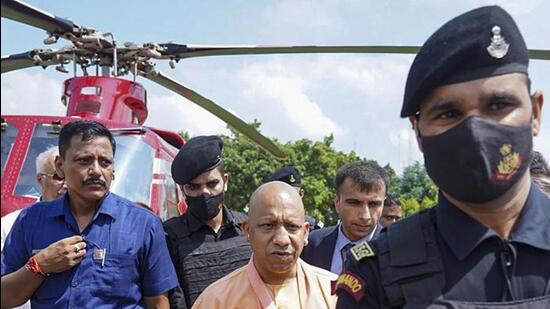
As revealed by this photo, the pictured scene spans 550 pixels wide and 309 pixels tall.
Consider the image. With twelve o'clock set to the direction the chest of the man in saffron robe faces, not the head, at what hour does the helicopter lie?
The helicopter is roughly at 5 o'clock from the man in saffron robe.

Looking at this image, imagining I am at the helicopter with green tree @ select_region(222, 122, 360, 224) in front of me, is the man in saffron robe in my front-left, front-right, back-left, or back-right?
back-right

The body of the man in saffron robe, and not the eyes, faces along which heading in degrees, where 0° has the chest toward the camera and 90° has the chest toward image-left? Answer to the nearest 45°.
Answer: approximately 0°

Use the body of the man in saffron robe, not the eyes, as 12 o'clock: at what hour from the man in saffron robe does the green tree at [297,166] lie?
The green tree is roughly at 6 o'clock from the man in saffron robe.

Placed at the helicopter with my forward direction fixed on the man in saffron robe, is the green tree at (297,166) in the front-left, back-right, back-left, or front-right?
back-left
